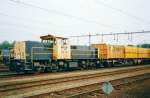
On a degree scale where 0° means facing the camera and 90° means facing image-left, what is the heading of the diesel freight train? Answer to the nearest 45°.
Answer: approximately 45°
